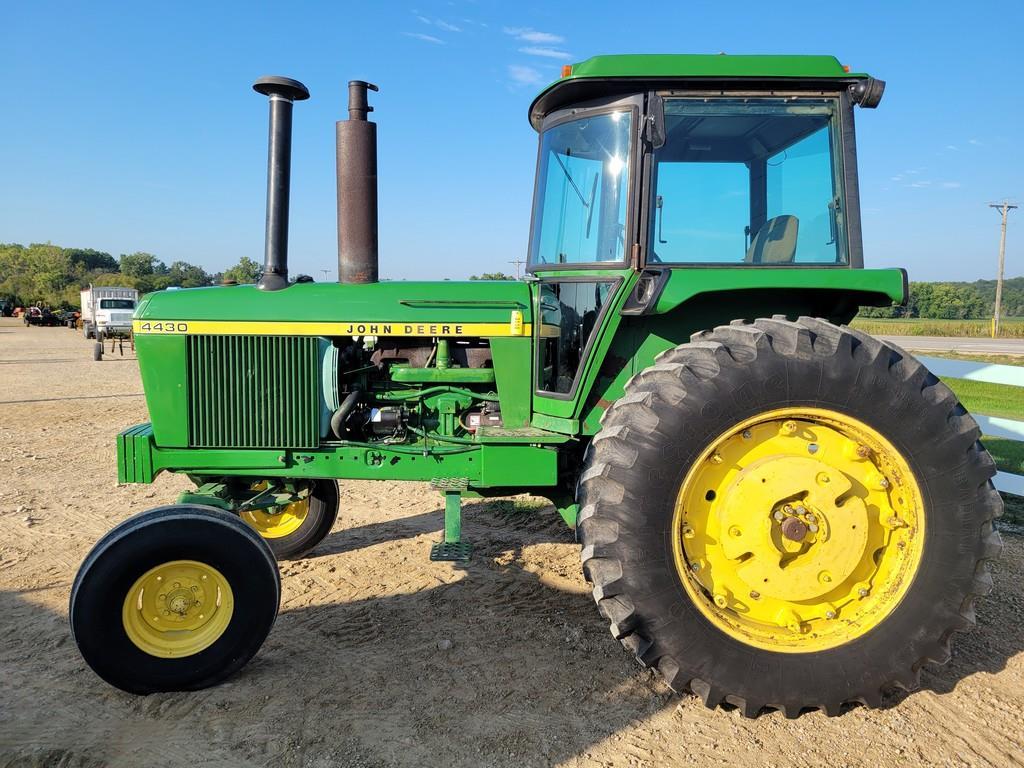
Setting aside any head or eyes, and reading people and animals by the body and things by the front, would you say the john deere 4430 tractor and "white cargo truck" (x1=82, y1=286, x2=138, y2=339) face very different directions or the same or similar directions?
very different directions

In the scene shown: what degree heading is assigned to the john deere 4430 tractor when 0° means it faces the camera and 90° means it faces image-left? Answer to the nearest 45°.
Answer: approximately 90°

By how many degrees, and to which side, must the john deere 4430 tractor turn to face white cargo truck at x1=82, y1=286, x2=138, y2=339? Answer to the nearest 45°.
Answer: approximately 45° to its right

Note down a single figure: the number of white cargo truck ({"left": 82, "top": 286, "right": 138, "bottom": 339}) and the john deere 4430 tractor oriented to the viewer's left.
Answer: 1

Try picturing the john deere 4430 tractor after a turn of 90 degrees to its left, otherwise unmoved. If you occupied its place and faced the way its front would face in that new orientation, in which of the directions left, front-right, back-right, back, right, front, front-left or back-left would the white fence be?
back-left

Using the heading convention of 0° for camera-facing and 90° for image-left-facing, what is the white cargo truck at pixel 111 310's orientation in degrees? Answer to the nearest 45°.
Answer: approximately 315°
